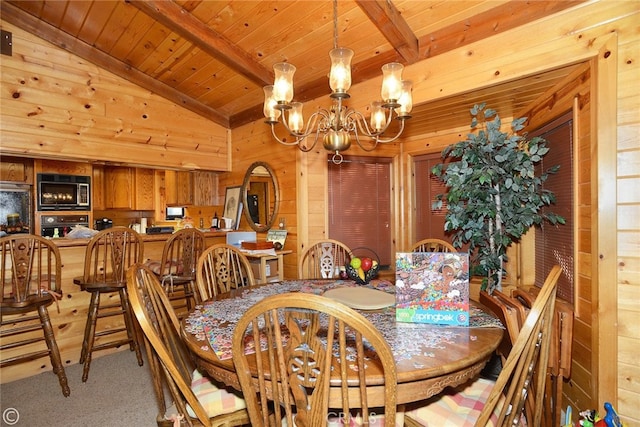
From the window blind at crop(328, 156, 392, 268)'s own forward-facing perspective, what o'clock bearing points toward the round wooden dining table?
The round wooden dining table is roughly at 12 o'clock from the window blind.

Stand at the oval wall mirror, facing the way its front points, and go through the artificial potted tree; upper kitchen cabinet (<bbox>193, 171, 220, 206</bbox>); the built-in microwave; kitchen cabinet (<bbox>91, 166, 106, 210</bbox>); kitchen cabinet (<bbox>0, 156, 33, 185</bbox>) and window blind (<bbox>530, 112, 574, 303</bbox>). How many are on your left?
2

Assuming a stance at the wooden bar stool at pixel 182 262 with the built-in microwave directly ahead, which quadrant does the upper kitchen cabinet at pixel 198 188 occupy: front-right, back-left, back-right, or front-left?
front-right

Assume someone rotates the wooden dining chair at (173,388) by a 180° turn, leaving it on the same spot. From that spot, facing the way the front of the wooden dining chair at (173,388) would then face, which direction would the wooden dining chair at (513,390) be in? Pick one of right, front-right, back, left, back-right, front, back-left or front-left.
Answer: left

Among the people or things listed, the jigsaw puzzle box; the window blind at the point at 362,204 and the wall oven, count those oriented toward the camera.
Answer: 3

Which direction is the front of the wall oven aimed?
toward the camera

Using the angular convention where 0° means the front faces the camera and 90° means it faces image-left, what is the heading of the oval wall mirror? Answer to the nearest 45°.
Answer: approximately 45°

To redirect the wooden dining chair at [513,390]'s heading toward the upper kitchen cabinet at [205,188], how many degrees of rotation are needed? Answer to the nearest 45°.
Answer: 0° — it already faces it

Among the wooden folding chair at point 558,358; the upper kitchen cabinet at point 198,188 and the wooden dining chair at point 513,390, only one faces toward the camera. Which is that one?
the upper kitchen cabinet

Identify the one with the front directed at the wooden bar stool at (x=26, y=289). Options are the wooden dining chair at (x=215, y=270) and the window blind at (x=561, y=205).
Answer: the window blind

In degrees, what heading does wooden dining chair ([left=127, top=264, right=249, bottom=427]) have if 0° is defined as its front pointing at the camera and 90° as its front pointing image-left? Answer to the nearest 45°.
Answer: approximately 225°

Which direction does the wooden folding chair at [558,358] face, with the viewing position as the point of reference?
facing to the left of the viewer

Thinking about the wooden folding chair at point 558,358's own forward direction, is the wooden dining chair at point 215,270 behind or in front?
in front

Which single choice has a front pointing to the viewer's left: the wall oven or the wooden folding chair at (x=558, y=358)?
the wooden folding chair
